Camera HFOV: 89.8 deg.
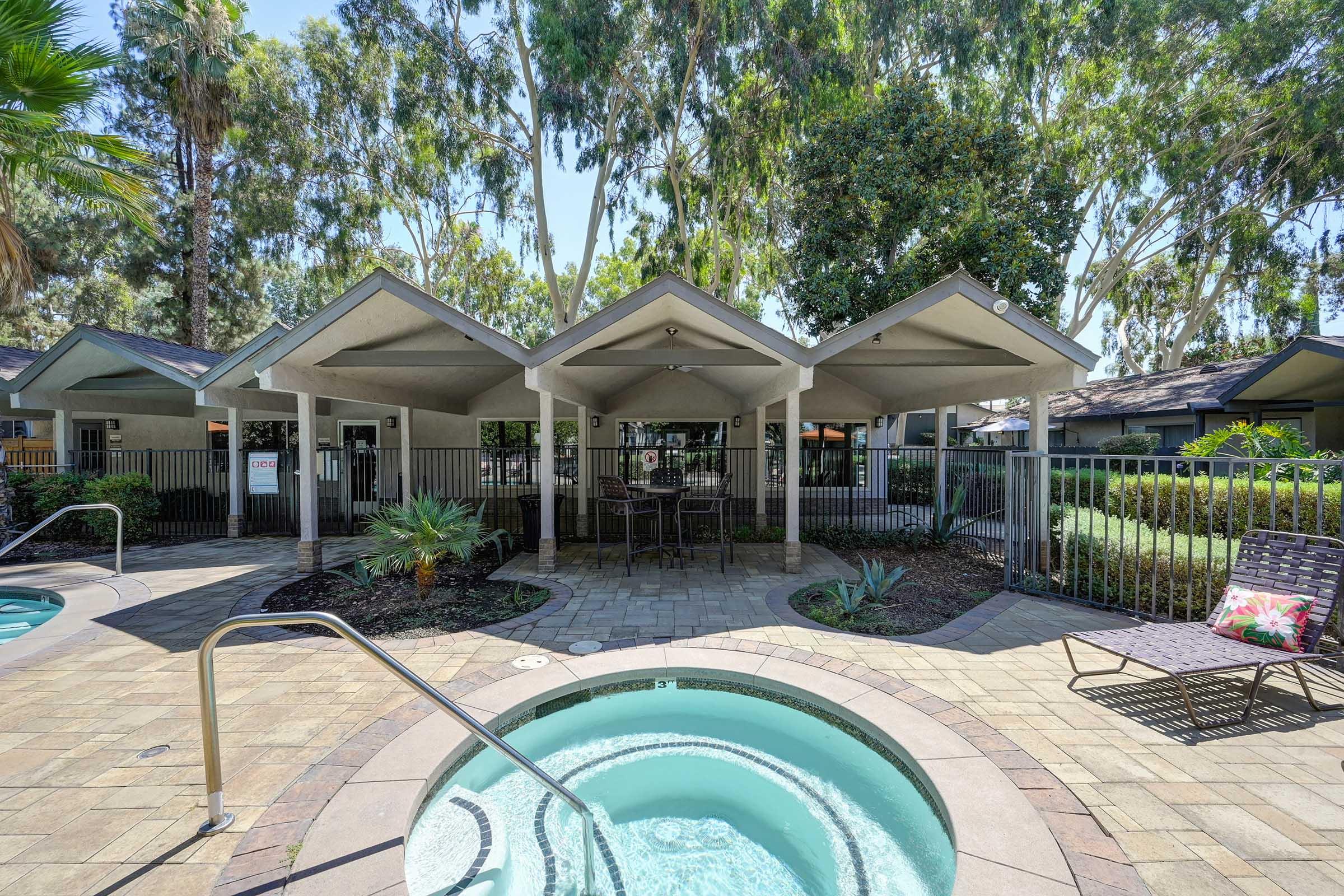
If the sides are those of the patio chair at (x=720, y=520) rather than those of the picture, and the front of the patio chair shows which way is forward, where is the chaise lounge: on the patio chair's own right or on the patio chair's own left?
on the patio chair's own left

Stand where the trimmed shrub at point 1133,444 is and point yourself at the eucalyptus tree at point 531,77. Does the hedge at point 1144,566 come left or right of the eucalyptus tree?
left

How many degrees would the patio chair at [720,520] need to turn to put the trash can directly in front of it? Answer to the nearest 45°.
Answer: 0° — it already faces it

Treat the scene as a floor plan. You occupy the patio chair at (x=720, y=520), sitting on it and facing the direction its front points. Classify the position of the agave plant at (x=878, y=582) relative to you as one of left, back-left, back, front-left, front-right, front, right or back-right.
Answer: back-left

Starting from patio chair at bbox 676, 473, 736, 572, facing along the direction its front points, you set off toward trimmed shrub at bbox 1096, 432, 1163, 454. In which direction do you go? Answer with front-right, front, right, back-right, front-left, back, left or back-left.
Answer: back-right

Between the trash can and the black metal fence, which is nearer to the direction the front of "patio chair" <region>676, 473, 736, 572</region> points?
the trash can

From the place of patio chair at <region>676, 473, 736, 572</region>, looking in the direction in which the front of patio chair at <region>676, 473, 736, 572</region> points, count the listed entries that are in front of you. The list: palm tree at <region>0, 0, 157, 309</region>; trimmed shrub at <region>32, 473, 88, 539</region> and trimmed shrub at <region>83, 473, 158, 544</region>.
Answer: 3

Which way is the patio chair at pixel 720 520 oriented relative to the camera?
to the viewer's left

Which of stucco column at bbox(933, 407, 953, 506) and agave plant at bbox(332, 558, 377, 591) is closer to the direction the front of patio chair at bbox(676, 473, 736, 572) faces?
the agave plant

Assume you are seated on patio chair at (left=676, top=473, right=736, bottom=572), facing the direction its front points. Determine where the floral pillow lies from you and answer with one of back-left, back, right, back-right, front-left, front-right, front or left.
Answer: back-left

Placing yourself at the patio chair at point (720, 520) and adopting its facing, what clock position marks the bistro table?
The bistro table is roughly at 12 o'clock from the patio chair.

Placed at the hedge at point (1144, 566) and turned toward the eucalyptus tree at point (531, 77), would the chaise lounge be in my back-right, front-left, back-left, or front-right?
back-left

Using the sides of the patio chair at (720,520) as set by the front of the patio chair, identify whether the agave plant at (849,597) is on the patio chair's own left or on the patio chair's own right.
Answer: on the patio chair's own left

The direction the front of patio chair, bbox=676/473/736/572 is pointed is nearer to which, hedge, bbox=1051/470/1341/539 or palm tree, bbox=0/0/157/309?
the palm tree

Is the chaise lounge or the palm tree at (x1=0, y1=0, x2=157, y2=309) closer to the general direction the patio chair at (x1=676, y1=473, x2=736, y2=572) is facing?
the palm tree

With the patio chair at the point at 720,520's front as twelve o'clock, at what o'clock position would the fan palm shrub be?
The fan palm shrub is roughly at 11 o'clock from the patio chair.

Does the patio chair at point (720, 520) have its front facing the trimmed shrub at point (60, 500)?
yes
